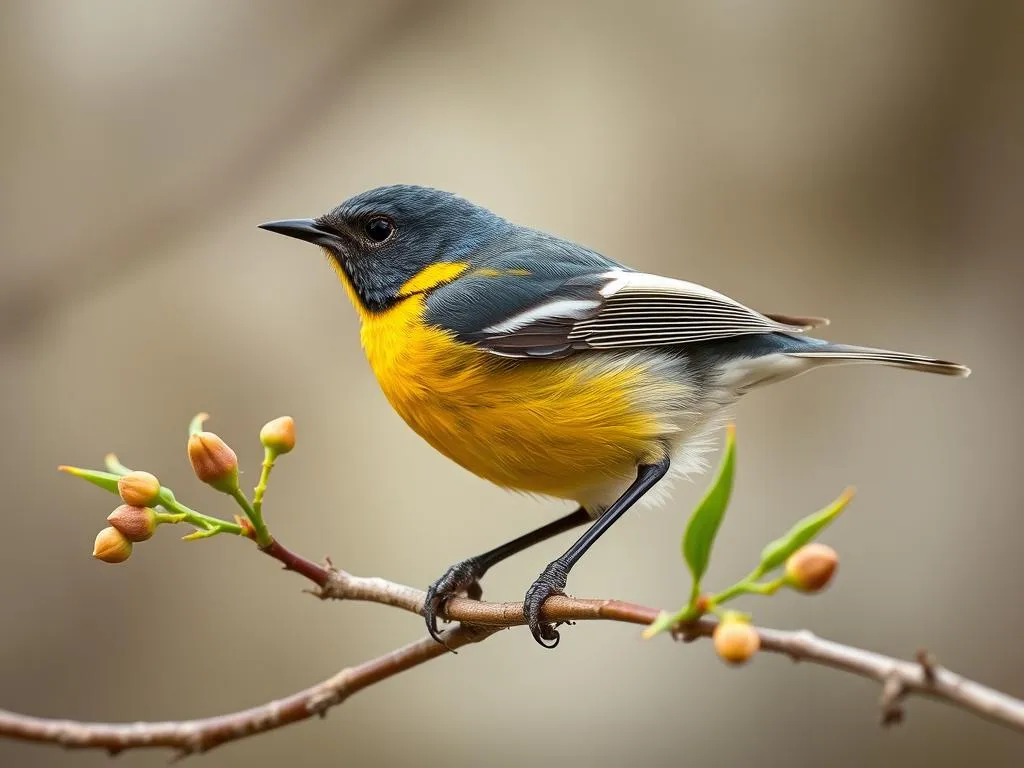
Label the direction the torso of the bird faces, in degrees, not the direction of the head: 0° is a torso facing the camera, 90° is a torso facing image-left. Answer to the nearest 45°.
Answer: approximately 90°
